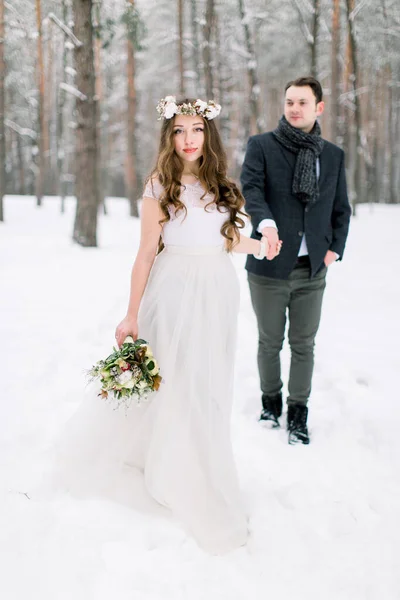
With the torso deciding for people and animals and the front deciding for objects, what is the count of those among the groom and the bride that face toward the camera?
2

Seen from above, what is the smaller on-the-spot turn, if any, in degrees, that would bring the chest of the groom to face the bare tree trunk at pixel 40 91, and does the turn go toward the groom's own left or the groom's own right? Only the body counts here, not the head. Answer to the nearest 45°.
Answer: approximately 135° to the groom's own right

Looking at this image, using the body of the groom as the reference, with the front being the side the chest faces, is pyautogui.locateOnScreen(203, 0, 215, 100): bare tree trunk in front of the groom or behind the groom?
behind

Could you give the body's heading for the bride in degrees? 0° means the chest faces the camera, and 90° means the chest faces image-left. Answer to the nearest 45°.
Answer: approximately 0°

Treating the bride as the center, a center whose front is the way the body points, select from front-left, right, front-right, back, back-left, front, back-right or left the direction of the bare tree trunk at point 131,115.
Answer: back

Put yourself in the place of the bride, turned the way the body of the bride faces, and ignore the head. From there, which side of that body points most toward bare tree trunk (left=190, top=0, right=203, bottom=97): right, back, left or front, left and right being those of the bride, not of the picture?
back

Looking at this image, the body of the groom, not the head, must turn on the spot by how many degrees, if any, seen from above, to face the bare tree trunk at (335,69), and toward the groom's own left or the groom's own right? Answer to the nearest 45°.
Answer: approximately 180°

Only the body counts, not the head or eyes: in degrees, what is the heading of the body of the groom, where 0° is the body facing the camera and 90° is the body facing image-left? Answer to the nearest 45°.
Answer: approximately 0°

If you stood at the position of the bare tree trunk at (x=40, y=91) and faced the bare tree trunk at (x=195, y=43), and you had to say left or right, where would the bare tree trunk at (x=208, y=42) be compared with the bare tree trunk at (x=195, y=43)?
right

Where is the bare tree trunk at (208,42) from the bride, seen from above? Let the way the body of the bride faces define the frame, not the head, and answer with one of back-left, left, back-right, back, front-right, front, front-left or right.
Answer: back

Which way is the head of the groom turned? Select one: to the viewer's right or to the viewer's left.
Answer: to the viewer's left

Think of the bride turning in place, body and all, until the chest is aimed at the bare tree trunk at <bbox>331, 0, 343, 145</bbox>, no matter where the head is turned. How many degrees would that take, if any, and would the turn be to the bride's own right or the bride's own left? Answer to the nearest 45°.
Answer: approximately 180°

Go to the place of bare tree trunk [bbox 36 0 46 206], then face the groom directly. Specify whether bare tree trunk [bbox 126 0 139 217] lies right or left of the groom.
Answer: left

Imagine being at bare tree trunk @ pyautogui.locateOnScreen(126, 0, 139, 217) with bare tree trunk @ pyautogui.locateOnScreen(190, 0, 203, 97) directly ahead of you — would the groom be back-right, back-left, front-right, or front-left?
back-right
